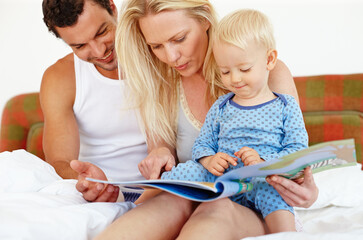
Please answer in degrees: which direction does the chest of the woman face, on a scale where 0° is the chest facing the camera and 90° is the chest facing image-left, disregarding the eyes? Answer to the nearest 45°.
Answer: approximately 0°

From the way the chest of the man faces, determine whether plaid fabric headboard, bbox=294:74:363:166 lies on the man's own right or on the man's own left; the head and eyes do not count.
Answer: on the man's own left

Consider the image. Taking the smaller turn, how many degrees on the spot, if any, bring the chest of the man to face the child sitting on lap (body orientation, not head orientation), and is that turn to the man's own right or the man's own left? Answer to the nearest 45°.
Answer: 0° — they already face them

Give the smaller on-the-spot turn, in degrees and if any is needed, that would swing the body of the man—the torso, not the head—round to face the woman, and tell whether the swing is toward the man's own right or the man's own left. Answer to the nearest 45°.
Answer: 0° — they already face them

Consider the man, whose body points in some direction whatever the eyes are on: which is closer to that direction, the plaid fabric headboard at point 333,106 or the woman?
the woman
